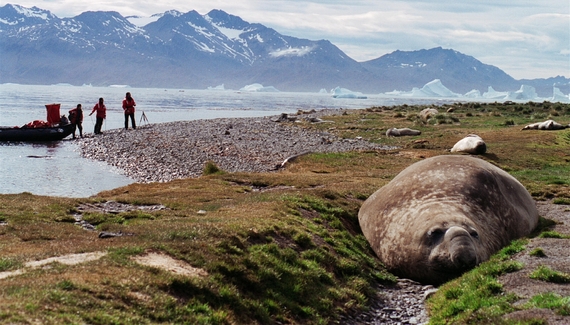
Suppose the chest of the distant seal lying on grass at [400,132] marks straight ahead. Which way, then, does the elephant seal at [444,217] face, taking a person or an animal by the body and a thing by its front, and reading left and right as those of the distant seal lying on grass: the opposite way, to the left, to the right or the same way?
to the left

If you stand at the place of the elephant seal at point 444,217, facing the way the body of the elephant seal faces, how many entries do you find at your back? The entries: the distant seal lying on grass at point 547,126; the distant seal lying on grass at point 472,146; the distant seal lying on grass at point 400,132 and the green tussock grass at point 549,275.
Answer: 3

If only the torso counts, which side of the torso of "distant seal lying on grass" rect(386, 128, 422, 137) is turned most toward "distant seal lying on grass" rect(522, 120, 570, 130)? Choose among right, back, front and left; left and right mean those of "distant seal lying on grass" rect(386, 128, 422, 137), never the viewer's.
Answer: back

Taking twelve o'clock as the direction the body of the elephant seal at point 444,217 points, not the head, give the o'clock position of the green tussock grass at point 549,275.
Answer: The green tussock grass is roughly at 11 o'clock from the elephant seal.

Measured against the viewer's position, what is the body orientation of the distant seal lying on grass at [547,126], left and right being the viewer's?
facing to the left of the viewer

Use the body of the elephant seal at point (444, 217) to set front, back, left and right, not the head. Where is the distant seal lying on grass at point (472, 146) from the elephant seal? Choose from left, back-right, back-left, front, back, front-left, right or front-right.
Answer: back

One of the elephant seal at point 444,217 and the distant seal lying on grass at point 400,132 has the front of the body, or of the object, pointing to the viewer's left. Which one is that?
the distant seal lying on grass

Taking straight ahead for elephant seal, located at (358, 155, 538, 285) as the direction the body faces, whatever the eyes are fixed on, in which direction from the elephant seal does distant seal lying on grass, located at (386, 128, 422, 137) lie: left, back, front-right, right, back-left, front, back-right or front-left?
back

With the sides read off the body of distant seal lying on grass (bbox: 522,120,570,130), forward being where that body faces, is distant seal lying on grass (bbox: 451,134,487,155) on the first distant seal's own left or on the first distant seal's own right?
on the first distant seal's own left

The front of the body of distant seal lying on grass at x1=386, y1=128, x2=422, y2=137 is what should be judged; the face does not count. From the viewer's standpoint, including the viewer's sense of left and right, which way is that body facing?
facing to the left of the viewer

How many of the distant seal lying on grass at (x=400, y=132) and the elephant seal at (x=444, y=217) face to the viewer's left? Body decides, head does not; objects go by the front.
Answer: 1

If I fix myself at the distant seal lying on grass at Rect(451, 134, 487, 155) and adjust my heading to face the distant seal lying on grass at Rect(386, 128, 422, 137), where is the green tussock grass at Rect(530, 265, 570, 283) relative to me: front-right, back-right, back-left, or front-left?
back-left
